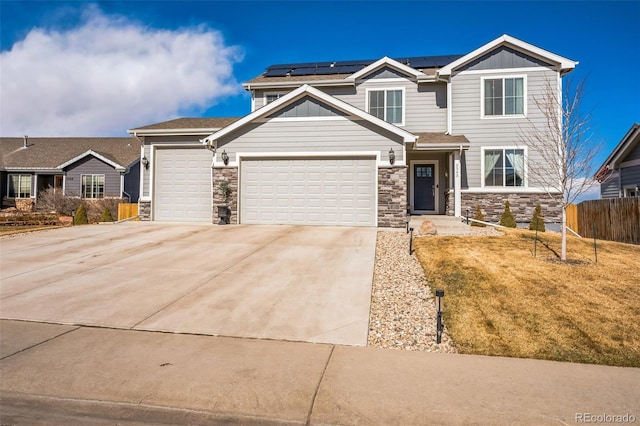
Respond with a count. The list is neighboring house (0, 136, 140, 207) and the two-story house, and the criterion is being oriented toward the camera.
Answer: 2

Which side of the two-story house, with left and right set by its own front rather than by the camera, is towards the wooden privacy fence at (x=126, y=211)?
right

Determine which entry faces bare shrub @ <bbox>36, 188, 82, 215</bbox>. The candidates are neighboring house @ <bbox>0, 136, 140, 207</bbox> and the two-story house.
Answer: the neighboring house

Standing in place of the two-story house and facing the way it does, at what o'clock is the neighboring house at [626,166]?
The neighboring house is roughly at 9 o'clock from the two-story house.

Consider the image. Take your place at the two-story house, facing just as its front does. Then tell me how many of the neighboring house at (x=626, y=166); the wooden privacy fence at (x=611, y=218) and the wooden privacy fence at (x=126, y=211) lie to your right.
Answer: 1

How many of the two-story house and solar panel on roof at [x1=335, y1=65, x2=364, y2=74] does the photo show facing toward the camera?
2

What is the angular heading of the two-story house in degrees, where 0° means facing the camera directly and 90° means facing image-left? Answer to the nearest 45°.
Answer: approximately 0°

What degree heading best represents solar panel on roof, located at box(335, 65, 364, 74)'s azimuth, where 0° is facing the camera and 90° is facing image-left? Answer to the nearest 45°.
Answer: approximately 0°

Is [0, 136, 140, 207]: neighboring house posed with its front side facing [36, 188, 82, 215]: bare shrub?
yes
